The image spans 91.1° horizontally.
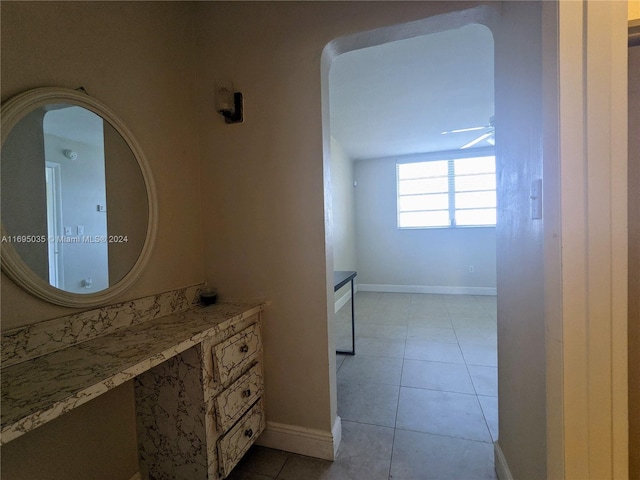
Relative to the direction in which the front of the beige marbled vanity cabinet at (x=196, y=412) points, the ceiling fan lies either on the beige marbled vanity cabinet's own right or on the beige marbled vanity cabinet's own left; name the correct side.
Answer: on the beige marbled vanity cabinet's own left

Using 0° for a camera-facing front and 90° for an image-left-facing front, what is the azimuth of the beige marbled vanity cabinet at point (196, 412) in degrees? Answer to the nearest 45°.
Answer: approximately 315°
